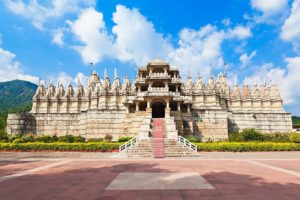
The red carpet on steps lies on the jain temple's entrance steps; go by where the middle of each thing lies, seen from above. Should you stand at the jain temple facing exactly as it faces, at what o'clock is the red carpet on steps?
The red carpet on steps is roughly at 12 o'clock from the jain temple.

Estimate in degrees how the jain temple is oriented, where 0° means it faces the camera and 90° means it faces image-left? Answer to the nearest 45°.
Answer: approximately 0°
